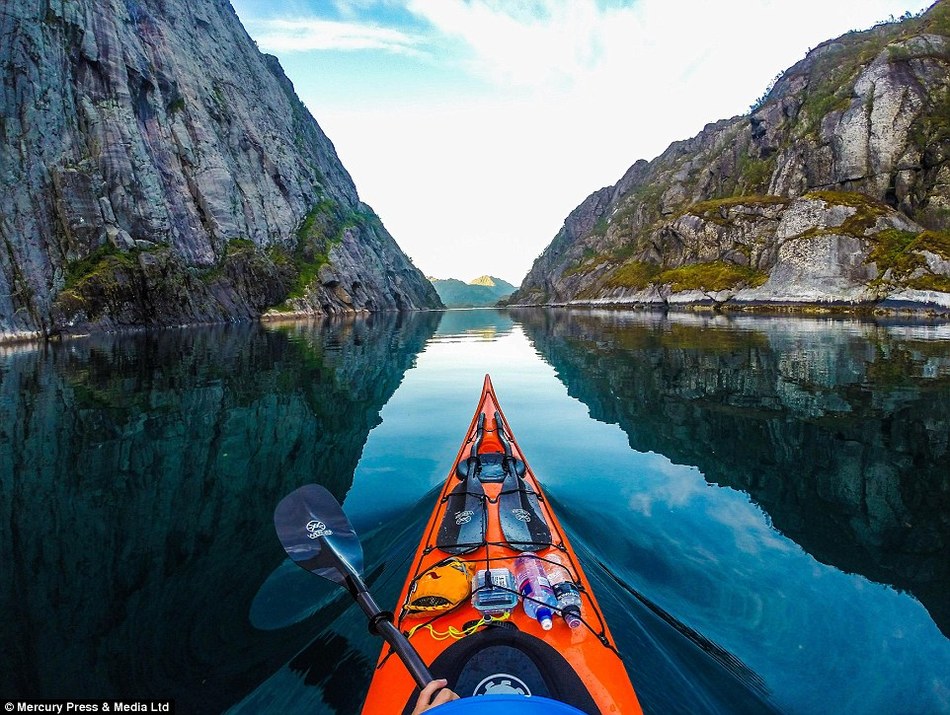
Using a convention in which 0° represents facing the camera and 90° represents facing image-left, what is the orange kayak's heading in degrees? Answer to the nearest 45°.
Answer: approximately 180°
